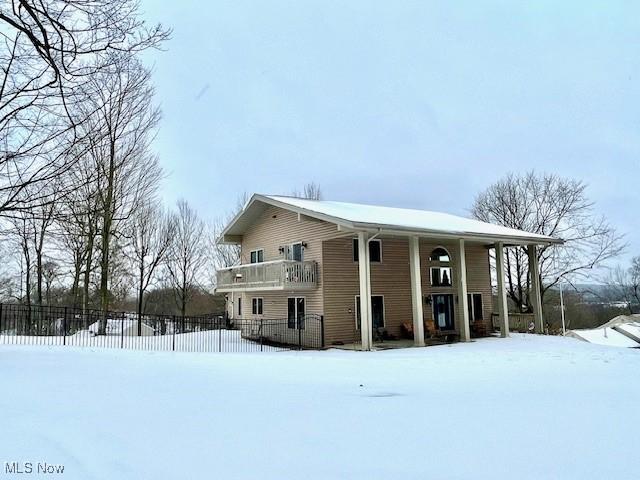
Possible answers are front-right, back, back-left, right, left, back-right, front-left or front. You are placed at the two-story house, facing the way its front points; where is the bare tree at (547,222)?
left

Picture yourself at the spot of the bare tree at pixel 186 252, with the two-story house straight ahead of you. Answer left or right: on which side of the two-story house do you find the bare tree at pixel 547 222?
left

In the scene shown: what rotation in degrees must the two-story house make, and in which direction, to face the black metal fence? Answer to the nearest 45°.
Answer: approximately 135° to its right

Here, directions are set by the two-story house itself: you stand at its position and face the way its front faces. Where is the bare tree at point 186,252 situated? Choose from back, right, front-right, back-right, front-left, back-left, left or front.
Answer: back

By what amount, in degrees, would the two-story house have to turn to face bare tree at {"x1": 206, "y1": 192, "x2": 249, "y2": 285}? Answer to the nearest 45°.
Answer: approximately 180°

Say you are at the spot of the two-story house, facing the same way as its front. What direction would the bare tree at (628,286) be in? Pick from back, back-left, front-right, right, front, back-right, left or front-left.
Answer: left

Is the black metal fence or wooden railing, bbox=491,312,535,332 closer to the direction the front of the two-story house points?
the wooden railing

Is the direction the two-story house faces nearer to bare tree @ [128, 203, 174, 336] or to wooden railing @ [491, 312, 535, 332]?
the wooden railing

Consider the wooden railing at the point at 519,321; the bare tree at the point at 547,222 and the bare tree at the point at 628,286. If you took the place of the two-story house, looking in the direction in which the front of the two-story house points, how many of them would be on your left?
3

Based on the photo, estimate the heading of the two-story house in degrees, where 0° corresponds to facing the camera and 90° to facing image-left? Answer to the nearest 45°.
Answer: approximately 315°
